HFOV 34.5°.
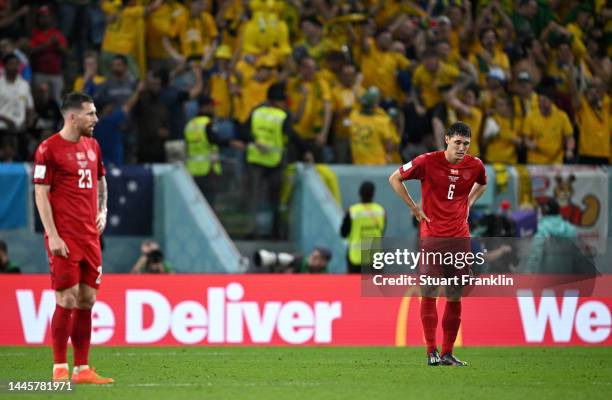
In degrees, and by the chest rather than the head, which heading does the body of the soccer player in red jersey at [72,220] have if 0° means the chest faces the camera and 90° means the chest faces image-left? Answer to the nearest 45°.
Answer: approximately 315°

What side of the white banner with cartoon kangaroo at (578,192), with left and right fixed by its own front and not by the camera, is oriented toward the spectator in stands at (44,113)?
right

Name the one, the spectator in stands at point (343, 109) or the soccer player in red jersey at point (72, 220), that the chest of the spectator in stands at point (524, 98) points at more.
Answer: the soccer player in red jersey

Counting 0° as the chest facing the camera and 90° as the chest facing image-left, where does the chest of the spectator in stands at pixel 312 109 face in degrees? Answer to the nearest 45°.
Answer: approximately 0°

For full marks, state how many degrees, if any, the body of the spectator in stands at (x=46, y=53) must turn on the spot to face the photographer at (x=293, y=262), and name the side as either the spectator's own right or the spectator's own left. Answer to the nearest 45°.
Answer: approximately 45° to the spectator's own left

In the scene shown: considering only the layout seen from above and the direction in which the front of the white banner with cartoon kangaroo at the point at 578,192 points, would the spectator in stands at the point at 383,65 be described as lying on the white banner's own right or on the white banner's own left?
on the white banner's own right

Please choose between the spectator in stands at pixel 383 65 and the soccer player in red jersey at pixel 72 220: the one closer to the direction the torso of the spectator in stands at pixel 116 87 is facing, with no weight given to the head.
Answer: the soccer player in red jersey

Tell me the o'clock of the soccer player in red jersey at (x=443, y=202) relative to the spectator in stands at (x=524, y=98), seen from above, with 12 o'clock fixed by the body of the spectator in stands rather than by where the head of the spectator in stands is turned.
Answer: The soccer player in red jersey is roughly at 12 o'clock from the spectator in stands.
